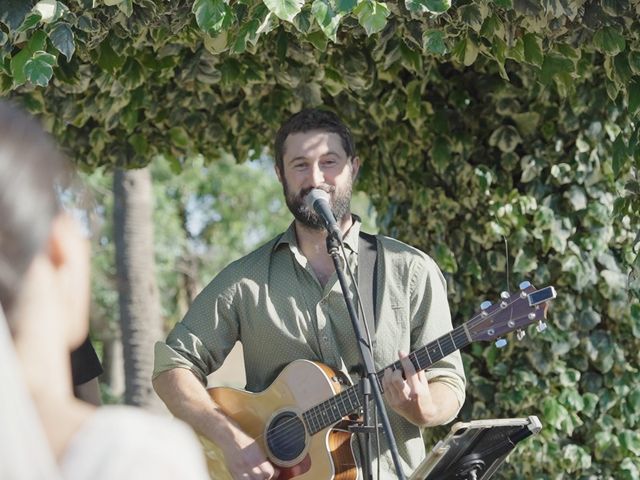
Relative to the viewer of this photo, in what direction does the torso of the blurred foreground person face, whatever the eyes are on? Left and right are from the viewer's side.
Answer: facing away from the viewer and to the right of the viewer

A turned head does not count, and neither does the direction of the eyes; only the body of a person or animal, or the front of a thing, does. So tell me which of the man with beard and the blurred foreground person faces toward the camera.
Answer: the man with beard

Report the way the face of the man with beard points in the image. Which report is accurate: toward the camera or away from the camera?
toward the camera

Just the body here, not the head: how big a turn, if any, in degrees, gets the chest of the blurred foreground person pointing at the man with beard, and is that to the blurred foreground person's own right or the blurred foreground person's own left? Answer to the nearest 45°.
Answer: approximately 45° to the blurred foreground person's own left

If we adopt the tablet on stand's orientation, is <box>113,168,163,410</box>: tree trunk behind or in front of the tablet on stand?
in front

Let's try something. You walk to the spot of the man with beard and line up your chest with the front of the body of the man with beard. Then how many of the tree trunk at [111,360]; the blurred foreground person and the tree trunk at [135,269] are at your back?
2

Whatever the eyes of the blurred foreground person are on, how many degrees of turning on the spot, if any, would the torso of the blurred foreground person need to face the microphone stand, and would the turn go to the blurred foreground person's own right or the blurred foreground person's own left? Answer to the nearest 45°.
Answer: approximately 45° to the blurred foreground person's own left

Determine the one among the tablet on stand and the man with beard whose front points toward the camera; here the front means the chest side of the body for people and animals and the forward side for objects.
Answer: the man with beard

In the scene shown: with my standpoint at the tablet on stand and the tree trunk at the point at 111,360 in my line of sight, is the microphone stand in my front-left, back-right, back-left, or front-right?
front-left

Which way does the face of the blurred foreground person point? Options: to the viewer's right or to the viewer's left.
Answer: to the viewer's right

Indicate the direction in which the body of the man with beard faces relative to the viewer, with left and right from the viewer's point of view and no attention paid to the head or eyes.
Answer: facing the viewer

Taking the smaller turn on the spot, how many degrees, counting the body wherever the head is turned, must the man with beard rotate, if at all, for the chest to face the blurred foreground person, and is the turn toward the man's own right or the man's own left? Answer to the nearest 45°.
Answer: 0° — they already face them

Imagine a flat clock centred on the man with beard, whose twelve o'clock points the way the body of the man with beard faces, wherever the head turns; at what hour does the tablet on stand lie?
The tablet on stand is roughly at 11 o'clock from the man with beard.

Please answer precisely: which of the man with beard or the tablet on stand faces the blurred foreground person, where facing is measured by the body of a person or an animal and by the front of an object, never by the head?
the man with beard

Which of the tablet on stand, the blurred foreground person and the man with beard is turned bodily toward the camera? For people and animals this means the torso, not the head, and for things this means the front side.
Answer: the man with beard

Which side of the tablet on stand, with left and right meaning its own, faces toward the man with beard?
front

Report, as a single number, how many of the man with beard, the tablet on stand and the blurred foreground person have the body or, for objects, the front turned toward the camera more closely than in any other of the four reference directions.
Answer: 1

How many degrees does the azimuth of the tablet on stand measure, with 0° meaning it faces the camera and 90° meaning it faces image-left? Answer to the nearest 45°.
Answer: approximately 135°
